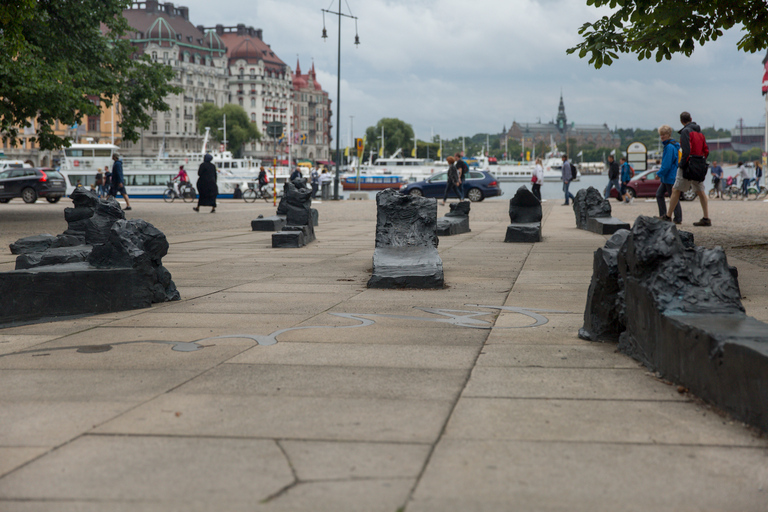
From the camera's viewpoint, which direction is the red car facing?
to the viewer's left

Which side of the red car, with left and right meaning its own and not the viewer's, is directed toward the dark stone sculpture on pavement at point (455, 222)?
left

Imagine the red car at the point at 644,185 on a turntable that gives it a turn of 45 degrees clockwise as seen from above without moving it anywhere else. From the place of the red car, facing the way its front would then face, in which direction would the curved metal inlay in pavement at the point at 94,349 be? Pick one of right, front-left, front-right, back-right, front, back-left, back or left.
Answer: back-left

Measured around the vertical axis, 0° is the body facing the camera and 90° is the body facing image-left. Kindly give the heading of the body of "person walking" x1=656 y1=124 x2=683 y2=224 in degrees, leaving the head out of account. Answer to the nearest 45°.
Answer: approximately 90°

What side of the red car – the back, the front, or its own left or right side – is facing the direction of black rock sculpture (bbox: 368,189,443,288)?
left

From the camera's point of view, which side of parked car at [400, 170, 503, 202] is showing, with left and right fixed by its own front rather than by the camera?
left

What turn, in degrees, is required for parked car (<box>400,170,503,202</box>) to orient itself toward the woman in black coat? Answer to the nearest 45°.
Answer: approximately 45° to its left

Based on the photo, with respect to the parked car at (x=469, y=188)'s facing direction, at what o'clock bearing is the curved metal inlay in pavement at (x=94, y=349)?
The curved metal inlay in pavement is roughly at 9 o'clock from the parked car.

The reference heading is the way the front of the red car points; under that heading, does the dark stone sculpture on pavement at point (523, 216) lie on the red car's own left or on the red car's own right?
on the red car's own left
